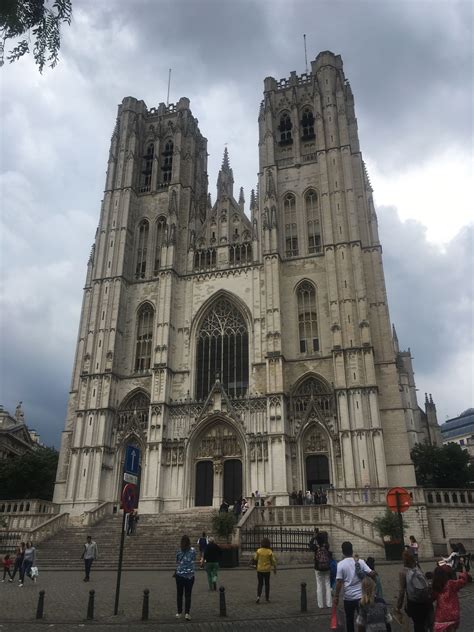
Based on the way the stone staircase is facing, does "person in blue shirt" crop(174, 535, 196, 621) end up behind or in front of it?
in front

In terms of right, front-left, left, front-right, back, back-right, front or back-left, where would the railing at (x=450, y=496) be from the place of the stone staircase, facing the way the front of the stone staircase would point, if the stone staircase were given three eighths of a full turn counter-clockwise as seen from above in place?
front-right

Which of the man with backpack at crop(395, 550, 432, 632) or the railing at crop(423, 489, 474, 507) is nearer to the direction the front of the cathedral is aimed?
the man with backpack

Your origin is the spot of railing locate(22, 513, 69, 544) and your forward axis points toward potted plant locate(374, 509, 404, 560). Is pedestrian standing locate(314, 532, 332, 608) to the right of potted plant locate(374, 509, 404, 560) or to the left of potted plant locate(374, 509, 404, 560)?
right

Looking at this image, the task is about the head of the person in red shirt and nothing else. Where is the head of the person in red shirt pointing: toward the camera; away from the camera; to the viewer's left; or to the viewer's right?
away from the camera

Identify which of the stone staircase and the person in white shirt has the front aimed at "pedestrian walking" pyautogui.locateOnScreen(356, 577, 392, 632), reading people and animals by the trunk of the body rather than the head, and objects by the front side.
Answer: the stone staircase

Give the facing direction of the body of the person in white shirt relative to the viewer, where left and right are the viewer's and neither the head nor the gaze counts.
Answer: facing away from the viewer

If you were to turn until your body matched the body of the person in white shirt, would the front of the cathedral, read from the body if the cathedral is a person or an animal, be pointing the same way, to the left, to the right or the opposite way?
the opposite way

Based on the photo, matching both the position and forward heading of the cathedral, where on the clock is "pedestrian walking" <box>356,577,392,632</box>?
The pedestrian walking is roughly at 12 o'clock from the cathedral.

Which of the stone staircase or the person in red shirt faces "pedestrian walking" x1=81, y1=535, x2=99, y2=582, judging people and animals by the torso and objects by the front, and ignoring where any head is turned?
the stone staircase

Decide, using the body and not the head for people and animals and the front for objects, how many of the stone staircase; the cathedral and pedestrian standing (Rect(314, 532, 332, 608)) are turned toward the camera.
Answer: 2

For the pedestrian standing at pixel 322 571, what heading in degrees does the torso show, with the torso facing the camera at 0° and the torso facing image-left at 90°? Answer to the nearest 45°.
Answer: approximately 180°

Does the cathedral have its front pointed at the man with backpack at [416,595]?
yes

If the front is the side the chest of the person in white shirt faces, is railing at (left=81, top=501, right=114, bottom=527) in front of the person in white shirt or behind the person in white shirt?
in front

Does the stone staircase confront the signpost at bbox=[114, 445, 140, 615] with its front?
yes
